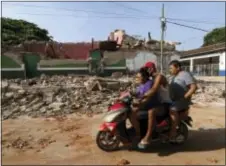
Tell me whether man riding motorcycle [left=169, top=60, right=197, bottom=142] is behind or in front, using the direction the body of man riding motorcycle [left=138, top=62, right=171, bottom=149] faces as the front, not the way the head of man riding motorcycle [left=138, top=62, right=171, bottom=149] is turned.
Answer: behind

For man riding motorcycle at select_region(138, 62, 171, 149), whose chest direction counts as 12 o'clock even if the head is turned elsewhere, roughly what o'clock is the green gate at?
The green gate is roughly at 2 o'clock from the man riding motorcycle.

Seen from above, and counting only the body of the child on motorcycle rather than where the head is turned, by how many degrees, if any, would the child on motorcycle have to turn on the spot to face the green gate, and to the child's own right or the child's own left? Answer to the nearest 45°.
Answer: approximately 45° to the child's own right

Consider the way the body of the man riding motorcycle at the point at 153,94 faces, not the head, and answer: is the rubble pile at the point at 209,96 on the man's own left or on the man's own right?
on the man's own right

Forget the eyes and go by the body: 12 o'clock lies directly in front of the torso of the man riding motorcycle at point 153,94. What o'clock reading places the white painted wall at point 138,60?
The white painted wall is roughly at 3 o'clock from the man riding motorcycle.

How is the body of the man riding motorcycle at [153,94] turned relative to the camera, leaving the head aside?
to the viewer's left

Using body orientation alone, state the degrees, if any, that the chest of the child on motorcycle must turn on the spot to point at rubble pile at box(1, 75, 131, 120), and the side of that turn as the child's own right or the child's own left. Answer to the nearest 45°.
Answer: approximately 45° to the child's own right

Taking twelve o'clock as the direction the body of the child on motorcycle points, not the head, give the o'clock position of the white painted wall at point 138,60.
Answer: The white painted wall is roughly at 3 o'clock from the child on motorcycle.

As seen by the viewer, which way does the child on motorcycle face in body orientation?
to the viewer's left
